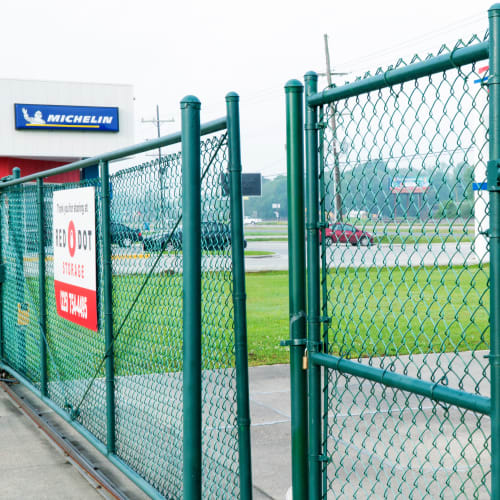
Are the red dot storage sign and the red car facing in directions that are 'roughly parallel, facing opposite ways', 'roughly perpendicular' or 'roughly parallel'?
roughly perpendicular

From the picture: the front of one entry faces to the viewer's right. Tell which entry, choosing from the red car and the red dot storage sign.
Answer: the red car

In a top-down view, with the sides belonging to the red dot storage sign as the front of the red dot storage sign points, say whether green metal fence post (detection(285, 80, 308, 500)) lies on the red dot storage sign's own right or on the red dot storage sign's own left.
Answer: on the red dot storage sign's own left

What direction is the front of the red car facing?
to the viewer's right
